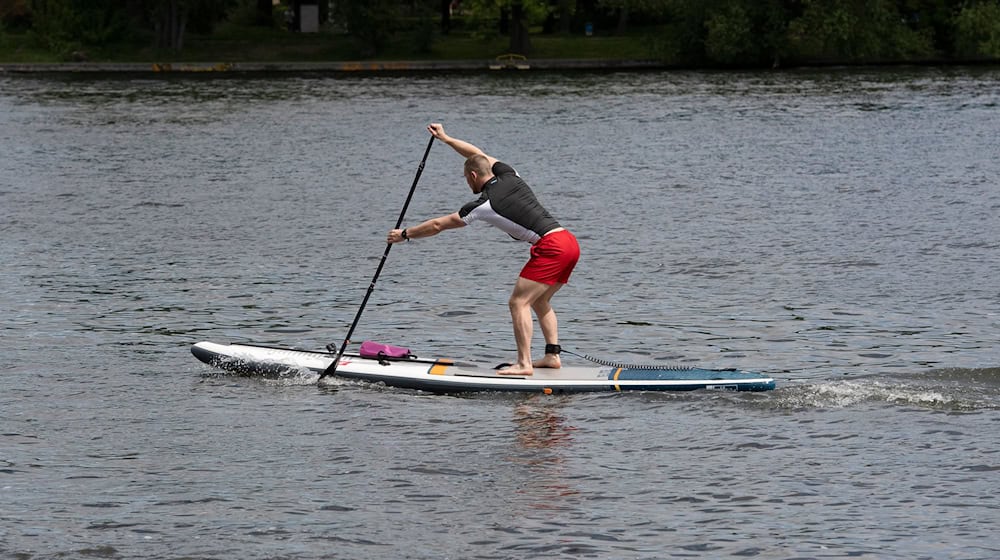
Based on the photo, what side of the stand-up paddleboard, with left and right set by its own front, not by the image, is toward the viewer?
left

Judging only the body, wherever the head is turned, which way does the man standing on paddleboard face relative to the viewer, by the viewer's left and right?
facing to the left of the viewer

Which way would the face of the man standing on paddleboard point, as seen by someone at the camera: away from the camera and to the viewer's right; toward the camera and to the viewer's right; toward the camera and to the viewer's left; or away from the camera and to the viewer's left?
away from the camera and to the viewer's left
